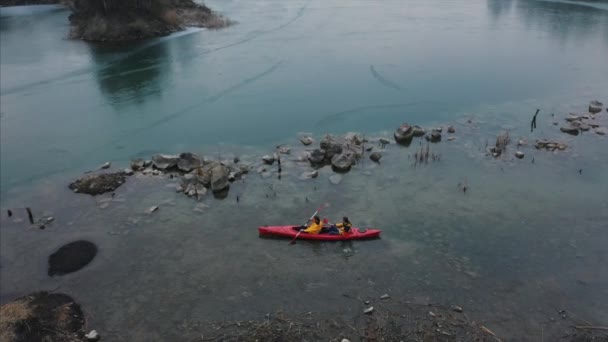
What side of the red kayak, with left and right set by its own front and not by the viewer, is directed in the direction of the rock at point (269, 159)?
right

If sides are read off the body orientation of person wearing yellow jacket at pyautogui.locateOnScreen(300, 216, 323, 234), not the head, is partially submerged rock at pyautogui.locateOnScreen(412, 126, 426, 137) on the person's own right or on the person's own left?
on the person's own right

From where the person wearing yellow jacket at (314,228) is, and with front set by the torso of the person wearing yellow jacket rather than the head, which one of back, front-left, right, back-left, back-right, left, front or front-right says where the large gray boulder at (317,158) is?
right

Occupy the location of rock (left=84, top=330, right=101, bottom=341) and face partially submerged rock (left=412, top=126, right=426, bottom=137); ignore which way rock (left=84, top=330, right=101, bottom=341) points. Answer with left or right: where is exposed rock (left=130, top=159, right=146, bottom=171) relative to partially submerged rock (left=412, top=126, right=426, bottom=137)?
left

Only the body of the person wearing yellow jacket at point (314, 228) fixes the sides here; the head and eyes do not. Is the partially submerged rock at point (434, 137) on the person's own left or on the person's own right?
on the person's own right

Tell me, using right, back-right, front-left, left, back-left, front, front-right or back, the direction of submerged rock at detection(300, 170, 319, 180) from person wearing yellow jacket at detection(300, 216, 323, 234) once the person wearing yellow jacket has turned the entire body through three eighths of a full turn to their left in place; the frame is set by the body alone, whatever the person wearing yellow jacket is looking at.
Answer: back-left

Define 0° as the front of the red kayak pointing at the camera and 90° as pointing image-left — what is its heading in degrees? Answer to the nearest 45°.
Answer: approximately 90°

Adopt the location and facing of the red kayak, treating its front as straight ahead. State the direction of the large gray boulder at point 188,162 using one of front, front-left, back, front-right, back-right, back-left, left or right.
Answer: front-right

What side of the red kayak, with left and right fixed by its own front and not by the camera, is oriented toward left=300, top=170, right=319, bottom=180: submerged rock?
right

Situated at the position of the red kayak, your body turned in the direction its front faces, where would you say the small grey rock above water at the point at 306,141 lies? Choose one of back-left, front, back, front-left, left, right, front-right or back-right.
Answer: right

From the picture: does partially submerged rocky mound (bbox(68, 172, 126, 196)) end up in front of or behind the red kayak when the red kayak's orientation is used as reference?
in front

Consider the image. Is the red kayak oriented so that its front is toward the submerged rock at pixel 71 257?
yes

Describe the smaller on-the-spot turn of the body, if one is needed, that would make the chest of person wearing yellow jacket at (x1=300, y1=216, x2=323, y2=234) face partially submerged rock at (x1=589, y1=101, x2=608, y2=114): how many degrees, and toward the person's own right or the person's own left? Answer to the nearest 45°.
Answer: approximately 135° to the person's own right

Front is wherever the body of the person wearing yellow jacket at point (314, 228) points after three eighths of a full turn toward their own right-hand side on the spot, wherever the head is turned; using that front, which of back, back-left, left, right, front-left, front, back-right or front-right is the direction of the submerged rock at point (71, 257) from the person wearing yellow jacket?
back-left

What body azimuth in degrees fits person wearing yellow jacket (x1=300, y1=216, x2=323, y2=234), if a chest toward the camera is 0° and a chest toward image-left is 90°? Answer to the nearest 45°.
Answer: approximately 90°
